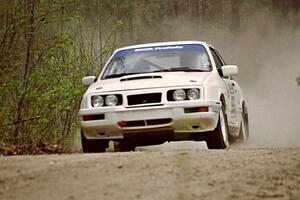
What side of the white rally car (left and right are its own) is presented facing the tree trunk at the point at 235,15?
back

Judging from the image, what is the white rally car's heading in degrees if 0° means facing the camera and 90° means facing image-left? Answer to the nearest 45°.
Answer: approximately 0°
